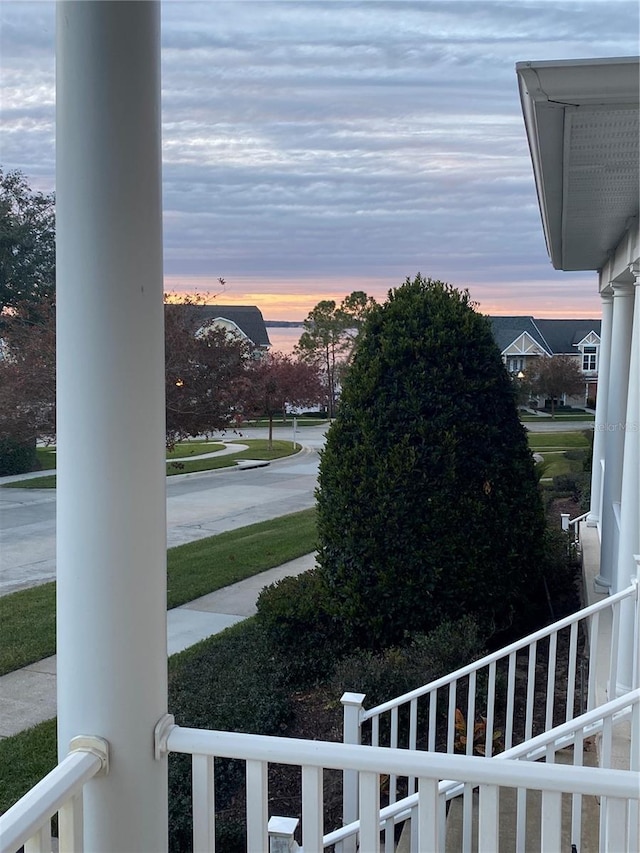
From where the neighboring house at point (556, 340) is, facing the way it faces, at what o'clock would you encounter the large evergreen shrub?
The large evergreen shrub is roughly at 12 o'clock from the neighboring house.

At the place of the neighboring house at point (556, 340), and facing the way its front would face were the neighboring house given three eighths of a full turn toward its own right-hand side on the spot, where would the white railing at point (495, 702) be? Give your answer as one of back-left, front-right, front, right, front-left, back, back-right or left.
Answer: back-left

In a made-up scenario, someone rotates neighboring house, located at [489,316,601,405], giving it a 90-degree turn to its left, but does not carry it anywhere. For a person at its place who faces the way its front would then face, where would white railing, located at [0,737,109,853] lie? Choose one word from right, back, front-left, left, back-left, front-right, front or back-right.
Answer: right

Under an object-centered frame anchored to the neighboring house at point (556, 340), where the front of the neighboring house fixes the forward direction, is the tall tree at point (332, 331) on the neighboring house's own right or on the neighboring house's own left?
on the neighboring house's own right

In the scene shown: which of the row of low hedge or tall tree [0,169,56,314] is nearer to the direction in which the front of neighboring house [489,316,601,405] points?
the row of low hedge

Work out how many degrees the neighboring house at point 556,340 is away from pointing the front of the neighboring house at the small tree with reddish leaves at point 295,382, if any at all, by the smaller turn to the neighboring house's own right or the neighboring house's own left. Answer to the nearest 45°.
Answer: approximately 90° to the neighboring house's own right

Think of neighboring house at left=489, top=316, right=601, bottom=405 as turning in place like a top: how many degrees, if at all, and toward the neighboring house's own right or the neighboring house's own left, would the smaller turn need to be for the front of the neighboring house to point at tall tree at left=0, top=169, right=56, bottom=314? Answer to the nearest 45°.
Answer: approximately 45° to the neighboring house's own right

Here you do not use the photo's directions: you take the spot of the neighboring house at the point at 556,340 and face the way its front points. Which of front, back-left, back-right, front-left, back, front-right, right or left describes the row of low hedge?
front

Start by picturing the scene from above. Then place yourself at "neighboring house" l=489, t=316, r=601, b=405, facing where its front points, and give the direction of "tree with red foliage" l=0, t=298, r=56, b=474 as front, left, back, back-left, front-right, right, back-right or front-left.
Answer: front-right

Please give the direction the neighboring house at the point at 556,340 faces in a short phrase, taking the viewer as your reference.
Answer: facing the viewer

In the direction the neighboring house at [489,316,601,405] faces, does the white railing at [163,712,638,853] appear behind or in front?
in front

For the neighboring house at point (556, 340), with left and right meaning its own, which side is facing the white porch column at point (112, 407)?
front
